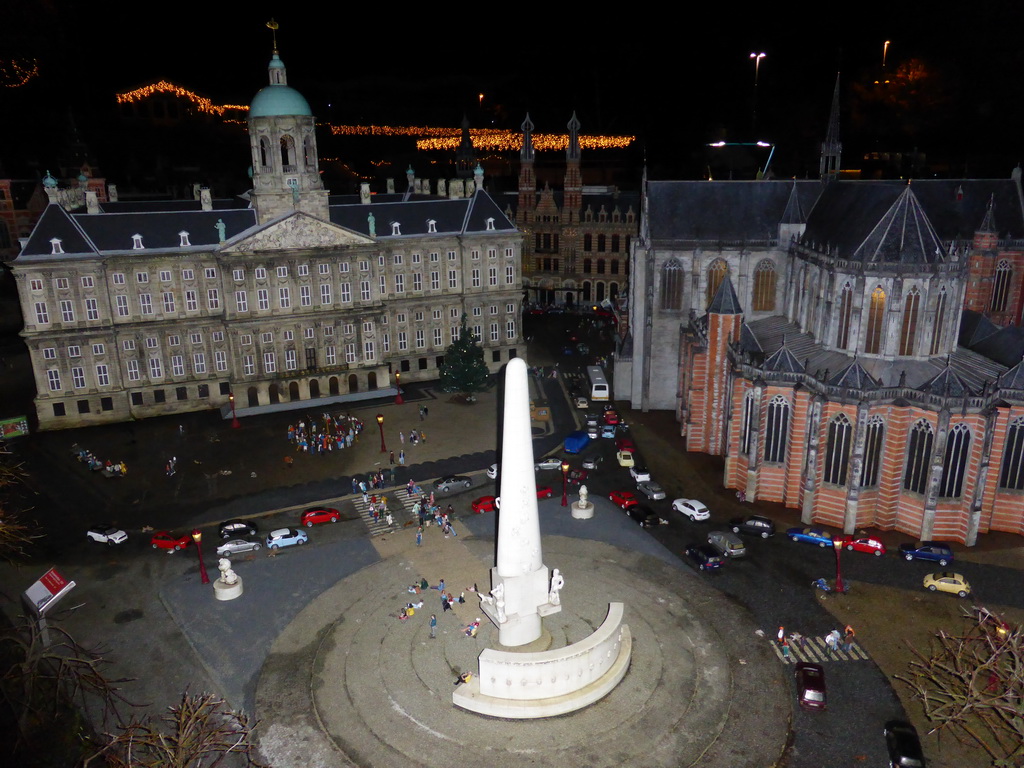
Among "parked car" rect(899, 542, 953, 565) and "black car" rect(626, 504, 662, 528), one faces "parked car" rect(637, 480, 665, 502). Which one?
"parked car" rect(899, 542, 953, 565)

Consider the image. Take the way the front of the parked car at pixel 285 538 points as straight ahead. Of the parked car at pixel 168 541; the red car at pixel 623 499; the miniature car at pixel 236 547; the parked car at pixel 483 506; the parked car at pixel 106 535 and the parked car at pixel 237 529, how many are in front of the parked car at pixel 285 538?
2

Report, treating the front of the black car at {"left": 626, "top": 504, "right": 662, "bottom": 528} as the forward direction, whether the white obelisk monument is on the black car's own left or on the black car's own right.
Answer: on the black car's own right

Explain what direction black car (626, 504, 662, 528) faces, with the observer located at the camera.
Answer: facing the viewer and to the right of the viewer

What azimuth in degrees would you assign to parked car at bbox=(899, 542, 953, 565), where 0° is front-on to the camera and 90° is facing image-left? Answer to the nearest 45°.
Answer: approximately 90°

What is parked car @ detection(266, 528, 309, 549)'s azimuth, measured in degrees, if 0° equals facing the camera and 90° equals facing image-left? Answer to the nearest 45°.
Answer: approximately 270°

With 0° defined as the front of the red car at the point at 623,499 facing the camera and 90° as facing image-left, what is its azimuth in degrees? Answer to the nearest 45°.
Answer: approximately 315°

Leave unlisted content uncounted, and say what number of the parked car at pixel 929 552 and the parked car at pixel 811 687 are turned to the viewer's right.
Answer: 0

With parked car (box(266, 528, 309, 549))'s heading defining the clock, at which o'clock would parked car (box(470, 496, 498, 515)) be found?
parked car (box(470, 496, 498, 515)) is roughly at 12 o'clock from parked car (box(266, 528, 309, 549)).

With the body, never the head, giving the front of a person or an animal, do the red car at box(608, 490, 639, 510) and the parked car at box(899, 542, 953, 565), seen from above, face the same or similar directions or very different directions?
very different directions
